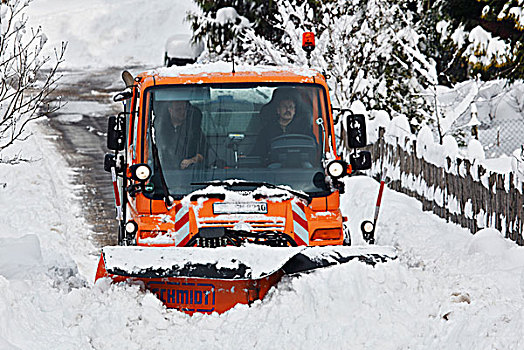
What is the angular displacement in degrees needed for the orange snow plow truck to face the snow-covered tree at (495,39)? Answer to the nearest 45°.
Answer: approximately 135° to its left

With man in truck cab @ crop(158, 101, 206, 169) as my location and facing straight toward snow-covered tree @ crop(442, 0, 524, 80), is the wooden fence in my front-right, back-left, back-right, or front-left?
front-right

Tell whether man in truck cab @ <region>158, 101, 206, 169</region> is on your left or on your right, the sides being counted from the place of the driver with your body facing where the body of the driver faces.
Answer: on your right

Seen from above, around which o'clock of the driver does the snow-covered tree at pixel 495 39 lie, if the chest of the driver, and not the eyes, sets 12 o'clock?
The snow-covered tree is roughly at 7 o'clock from the driver.

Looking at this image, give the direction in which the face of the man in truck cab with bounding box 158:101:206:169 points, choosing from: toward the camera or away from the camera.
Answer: toward the camera

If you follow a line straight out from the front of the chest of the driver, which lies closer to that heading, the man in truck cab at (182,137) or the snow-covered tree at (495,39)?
the man in truck cab

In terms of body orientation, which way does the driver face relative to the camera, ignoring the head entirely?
toward the camera

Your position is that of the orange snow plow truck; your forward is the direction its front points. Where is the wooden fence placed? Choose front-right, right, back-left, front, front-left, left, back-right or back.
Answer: back-left

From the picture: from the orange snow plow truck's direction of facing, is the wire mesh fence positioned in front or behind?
behind
